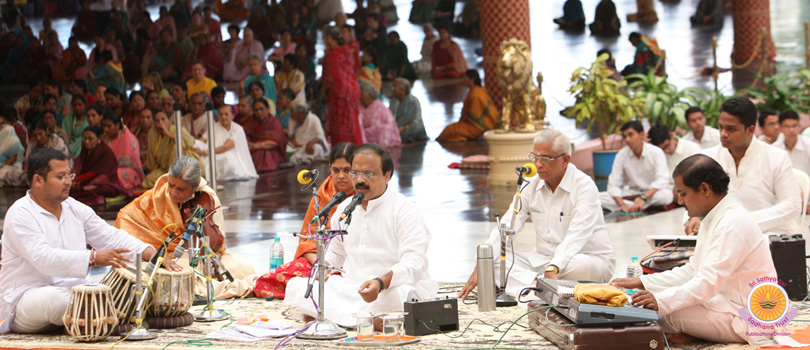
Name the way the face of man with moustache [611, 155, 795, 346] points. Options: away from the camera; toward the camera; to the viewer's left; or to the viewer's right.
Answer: to the viewer's left

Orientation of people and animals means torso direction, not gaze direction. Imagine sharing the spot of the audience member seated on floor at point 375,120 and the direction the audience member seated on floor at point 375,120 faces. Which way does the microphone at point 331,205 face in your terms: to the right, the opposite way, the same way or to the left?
the opposite way

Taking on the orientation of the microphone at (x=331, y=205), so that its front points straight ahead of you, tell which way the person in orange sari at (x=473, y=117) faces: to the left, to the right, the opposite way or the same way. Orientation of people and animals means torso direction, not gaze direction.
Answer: the opposite way

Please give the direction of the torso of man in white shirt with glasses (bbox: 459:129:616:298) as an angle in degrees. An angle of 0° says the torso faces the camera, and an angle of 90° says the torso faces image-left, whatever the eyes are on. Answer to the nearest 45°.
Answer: approximately 45°

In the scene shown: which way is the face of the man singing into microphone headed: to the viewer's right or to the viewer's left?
to the viewer's left

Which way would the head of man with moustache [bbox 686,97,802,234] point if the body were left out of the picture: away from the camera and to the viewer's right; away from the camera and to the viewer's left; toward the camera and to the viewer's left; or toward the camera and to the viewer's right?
toward the camera and to the viewer's left

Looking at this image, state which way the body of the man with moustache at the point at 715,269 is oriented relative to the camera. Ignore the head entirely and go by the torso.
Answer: to the viewer's left

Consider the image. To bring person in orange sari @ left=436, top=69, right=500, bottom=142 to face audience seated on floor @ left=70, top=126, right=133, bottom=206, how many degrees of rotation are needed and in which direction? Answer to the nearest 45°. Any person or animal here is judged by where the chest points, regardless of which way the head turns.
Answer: approximately 45° to their left
